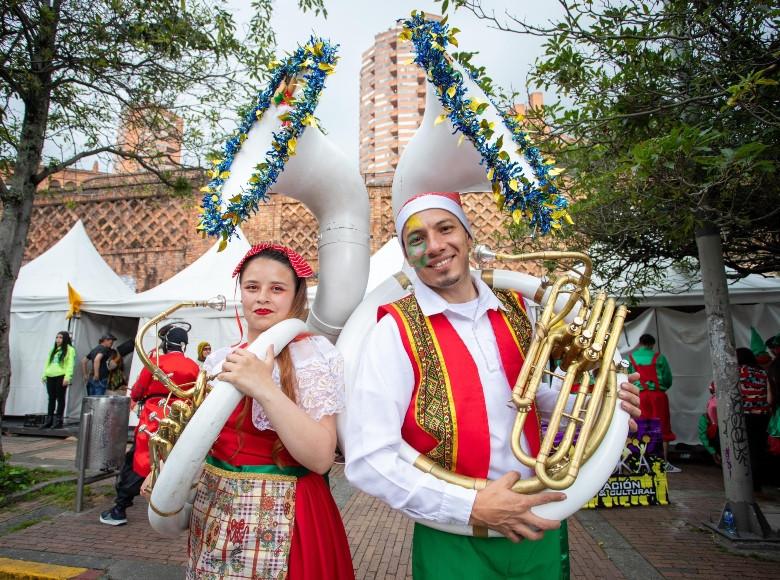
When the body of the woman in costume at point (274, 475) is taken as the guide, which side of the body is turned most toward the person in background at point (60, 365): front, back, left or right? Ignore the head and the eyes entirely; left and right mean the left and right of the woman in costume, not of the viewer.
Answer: right

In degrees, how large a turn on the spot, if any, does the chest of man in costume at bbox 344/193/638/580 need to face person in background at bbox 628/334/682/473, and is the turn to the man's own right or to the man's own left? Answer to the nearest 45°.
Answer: approximately 135° to the man's own left

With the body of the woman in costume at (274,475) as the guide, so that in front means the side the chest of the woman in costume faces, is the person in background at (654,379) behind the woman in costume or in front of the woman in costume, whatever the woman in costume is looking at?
behind

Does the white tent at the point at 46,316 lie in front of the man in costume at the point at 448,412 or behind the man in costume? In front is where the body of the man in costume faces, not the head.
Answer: behind

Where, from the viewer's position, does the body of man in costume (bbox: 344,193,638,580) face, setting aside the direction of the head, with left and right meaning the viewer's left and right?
facing the viewer and to the right of the viewer

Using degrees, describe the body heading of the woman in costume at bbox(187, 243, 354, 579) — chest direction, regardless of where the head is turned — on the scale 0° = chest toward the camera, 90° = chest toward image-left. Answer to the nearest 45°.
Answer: approximately 45°

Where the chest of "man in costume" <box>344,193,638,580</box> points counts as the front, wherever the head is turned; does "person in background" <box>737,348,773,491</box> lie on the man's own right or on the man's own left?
on the man's own left
